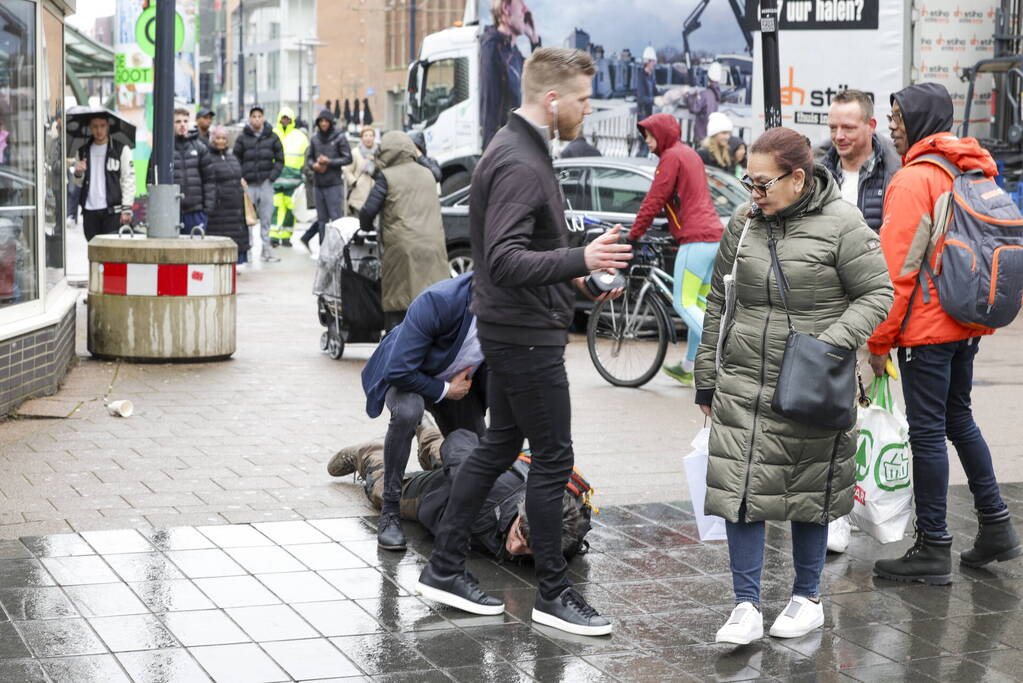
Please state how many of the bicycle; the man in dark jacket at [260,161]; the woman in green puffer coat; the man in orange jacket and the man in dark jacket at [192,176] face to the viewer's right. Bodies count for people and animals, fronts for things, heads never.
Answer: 0

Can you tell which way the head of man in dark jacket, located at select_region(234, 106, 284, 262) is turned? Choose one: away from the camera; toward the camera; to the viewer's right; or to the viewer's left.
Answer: toward the camera

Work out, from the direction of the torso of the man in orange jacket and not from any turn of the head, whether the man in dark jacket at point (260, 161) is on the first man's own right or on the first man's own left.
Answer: on the first man's own right

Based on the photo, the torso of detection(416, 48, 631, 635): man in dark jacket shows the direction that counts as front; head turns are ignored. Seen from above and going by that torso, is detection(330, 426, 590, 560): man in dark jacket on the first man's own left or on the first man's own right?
on the first man's own left

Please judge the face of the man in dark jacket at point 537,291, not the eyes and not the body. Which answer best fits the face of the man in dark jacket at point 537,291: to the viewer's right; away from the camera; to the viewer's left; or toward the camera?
to the viewer's right

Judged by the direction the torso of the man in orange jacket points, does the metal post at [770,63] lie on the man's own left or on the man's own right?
on the man's own right

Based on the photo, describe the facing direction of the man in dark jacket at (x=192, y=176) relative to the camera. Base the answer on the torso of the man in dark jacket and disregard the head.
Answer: toward the camera

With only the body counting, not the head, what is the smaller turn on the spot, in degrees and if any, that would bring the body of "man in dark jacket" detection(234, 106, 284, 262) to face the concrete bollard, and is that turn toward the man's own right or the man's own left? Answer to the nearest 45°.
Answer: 0° — they already face it

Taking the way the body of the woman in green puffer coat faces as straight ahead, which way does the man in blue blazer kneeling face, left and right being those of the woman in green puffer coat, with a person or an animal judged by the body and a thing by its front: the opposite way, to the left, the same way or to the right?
to the left

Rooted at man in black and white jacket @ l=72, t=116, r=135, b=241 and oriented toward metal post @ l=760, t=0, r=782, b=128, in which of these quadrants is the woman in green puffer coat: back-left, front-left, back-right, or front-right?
front-right

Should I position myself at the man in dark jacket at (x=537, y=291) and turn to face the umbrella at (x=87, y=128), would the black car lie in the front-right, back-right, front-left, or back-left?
front-right

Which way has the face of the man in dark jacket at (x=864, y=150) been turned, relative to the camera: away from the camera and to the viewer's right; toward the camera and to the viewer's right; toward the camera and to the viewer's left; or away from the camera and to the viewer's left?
toward the camera and to the viewer's left

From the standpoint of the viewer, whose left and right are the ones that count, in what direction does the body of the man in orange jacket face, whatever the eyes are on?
facing to the left of the viewer

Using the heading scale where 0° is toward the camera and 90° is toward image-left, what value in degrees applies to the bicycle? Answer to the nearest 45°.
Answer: approximately 45°

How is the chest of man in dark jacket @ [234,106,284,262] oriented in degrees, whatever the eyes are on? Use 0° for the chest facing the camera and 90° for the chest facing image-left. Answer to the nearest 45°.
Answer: approximately 0°

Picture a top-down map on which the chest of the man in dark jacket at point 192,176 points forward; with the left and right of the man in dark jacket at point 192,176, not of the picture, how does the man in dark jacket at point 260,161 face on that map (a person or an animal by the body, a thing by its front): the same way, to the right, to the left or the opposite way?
the same way
